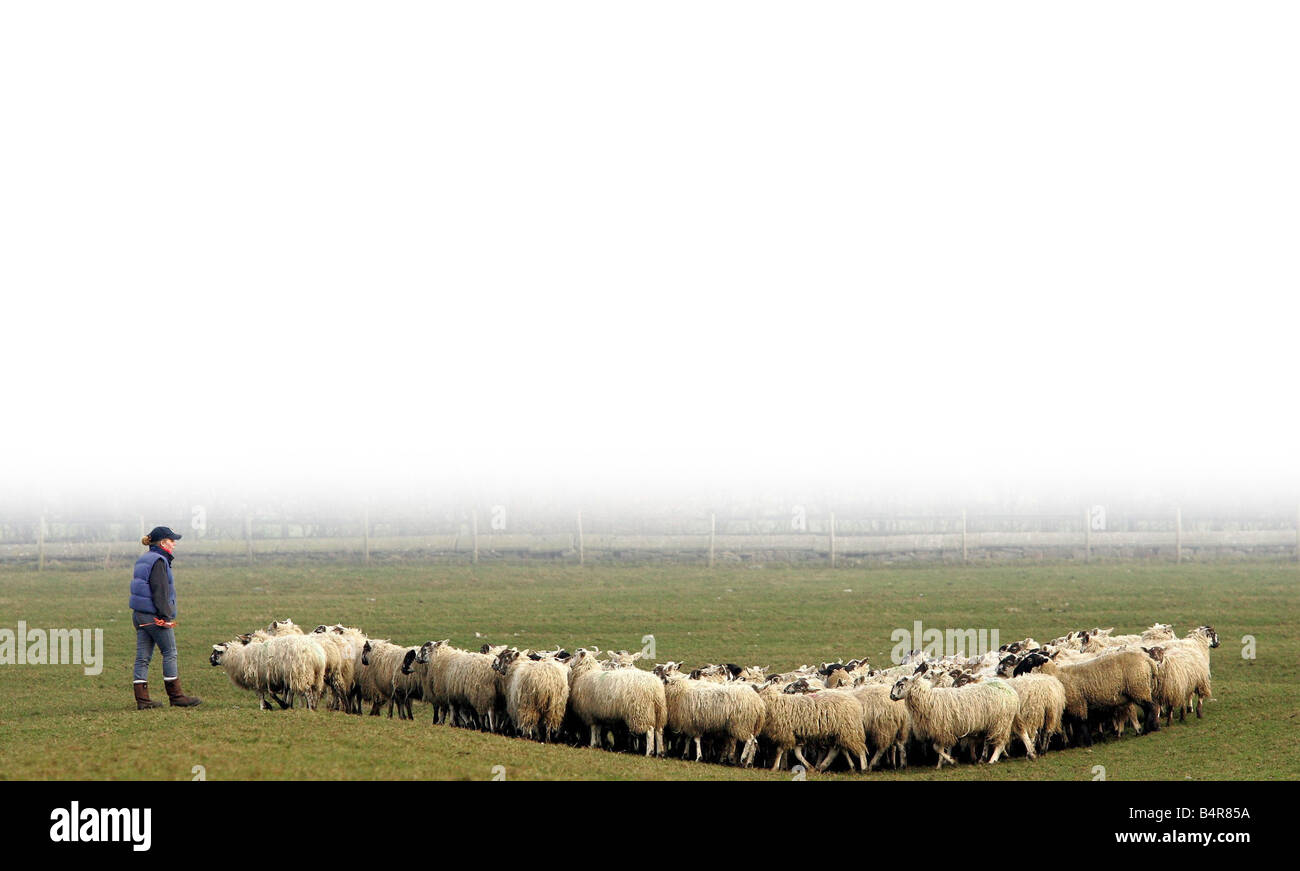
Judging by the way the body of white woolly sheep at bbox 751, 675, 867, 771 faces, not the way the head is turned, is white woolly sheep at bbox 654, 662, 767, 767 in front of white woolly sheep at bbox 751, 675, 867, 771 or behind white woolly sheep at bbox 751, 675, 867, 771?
in front

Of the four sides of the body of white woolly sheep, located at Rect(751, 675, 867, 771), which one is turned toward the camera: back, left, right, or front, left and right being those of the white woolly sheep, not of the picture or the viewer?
left

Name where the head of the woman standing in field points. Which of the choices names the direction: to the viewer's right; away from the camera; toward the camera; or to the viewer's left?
to the viewer's right

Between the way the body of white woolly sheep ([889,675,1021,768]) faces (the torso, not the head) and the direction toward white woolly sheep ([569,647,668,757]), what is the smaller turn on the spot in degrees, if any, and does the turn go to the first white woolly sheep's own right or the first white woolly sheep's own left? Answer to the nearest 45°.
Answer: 0° — it already faces it

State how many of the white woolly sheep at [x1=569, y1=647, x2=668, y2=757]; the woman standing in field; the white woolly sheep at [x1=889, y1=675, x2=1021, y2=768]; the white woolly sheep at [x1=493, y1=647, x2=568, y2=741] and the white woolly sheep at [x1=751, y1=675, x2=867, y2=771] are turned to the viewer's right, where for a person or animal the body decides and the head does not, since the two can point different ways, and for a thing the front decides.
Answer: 1

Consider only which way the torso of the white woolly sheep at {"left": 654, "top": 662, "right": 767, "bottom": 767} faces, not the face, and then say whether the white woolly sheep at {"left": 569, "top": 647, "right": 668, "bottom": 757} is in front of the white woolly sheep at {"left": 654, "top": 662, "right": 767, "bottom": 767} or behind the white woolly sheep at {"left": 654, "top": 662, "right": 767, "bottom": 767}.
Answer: in front

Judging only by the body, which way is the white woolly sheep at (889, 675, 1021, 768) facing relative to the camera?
to the viewer's left

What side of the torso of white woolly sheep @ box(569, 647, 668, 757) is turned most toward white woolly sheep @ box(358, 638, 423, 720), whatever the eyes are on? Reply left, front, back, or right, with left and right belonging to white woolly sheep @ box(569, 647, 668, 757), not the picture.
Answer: front

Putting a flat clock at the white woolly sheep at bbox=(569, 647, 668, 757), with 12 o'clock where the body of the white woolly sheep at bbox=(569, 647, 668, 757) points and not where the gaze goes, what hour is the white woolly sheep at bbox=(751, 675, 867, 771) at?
the white woolly sheep at bbox=(751, 675, 867, 771) is roughly at 5 o'clock from the white woolly sheep at bbox=(569, 647, 668, 757).

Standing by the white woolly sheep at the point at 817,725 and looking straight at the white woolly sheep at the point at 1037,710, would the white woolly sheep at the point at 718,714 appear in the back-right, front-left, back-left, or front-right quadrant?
back-left

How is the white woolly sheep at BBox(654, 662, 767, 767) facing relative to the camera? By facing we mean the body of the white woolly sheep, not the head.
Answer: to the viewer's left

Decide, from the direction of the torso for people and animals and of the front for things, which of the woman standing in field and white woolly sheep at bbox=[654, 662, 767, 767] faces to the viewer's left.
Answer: the white woolly sheep

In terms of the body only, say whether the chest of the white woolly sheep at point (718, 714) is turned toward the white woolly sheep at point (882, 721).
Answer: no

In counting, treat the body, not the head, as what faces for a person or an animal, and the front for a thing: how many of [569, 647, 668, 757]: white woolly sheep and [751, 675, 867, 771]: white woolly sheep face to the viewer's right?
0

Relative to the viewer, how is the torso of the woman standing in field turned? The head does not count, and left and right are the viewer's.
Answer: facing to the right of the viewer

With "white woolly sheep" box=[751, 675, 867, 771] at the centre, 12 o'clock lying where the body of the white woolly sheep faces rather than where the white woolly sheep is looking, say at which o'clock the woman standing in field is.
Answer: The woman standing in field is roughly at 12 o'clock from the white woolly sheep.

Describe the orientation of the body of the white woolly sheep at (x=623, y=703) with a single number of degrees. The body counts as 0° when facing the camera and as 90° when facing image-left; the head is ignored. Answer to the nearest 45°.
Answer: approximately 135°
